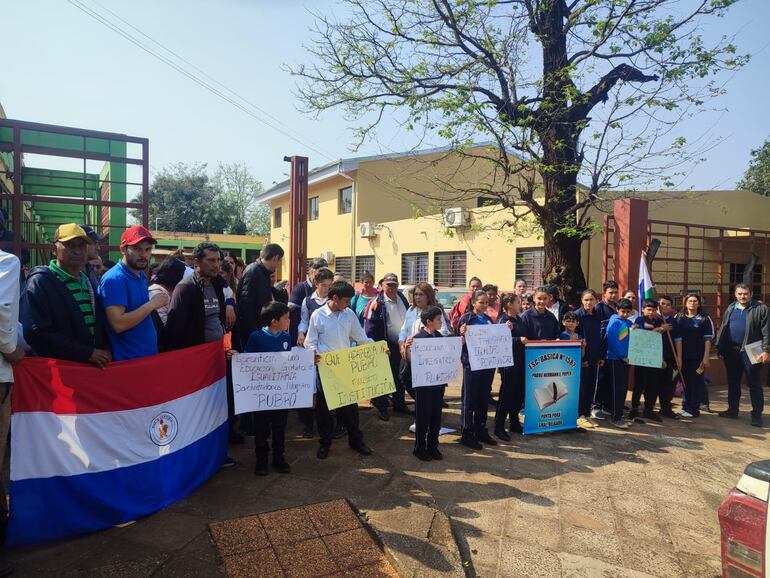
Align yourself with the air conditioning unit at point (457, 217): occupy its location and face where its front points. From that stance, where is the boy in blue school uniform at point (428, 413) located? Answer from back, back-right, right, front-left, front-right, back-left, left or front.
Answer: front-left

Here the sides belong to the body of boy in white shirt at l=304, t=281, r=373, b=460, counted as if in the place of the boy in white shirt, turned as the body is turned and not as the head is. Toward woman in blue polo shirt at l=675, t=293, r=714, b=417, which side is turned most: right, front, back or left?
left

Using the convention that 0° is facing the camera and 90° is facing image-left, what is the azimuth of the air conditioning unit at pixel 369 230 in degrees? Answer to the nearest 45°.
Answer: approximately 45°

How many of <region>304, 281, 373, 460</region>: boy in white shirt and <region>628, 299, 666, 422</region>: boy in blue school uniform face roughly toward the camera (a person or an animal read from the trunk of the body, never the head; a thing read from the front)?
2

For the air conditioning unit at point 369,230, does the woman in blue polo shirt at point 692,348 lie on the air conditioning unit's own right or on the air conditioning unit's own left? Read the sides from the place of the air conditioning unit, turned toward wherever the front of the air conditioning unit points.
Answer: on the air conditioning unit's own left

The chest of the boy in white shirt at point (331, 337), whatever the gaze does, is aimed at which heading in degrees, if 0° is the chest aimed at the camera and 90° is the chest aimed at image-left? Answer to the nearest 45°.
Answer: approximately 0°

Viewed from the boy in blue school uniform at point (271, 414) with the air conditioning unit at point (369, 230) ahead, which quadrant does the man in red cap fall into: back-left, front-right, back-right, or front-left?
back-left
